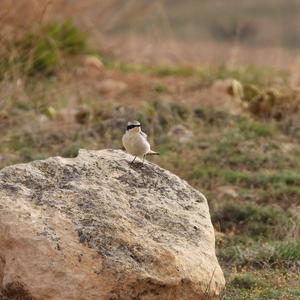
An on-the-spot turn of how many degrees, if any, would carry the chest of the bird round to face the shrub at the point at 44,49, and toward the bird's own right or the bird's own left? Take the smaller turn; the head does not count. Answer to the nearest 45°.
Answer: approximately 135° to the bird's own right

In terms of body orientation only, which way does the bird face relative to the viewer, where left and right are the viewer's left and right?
facing the viewer and to the left of the viewer
